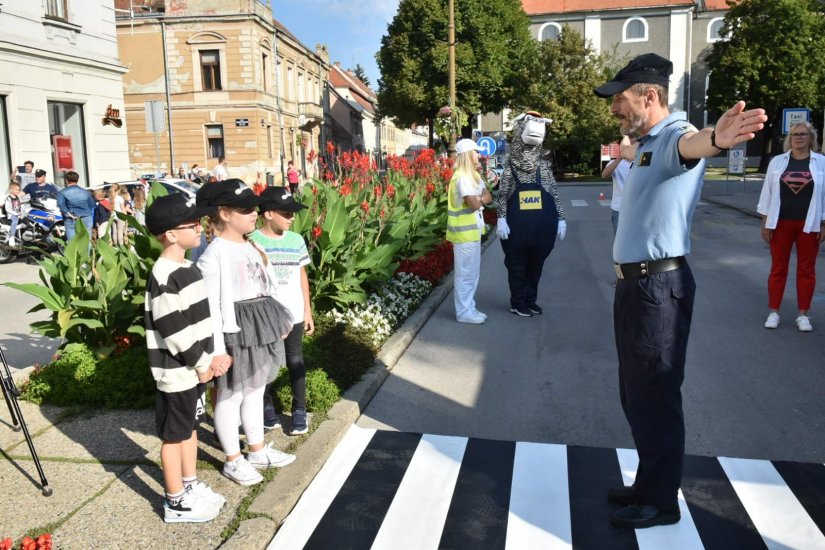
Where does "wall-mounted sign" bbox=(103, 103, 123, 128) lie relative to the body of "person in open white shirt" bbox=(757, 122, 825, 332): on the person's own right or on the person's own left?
on the person's own right

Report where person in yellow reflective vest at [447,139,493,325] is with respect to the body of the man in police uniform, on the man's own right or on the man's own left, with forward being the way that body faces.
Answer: on the man's own right

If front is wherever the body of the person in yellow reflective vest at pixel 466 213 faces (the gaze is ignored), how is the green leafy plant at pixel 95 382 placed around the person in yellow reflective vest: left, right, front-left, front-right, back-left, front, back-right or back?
back-right

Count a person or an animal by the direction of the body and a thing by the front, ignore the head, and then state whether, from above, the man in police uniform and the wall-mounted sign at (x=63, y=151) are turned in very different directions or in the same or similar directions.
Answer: very different directions

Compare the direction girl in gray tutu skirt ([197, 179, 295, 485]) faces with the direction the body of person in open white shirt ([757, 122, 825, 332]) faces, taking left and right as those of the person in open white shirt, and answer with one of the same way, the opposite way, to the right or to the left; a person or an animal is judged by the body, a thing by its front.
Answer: to the left

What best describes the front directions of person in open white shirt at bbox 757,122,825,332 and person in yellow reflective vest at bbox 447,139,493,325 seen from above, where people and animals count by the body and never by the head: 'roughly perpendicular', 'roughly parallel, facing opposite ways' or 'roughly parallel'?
roughly perpendicular

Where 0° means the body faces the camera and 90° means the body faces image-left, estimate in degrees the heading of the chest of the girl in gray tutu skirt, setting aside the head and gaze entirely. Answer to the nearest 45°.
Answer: approximately 315°

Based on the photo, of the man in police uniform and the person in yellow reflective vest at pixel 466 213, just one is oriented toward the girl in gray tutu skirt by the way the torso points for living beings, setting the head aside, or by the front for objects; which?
the man in police uniform

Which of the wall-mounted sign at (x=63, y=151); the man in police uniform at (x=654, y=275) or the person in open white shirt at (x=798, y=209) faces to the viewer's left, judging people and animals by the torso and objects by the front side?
the man in police uniform

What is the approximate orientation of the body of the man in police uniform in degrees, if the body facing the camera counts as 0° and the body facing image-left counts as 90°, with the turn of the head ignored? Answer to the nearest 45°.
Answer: approximately 90°

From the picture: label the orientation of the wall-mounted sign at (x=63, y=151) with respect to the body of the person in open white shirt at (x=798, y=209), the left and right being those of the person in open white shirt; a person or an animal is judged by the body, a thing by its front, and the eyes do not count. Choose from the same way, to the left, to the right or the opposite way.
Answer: to the left

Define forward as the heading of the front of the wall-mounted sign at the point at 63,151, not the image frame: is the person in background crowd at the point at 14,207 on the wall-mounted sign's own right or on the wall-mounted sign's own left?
on the wall-mounted sign's own right

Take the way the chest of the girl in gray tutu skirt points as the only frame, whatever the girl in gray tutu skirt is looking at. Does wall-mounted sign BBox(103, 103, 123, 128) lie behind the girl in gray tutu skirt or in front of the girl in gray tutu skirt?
behind

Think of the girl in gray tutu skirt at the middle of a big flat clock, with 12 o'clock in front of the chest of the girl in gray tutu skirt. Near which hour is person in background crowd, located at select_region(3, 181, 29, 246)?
The person in background crowd is roughly at 7 o'clock from the girl in gray tutu skirt.

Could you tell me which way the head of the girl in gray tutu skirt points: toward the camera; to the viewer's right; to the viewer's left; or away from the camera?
to the viewer's right

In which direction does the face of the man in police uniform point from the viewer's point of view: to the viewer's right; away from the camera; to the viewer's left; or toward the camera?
to the viewer's left
